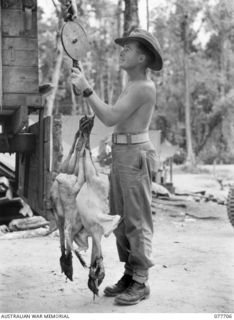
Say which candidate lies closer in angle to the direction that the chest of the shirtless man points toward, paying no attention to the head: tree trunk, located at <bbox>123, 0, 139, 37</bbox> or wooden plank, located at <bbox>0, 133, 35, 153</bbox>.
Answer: the wooden plank

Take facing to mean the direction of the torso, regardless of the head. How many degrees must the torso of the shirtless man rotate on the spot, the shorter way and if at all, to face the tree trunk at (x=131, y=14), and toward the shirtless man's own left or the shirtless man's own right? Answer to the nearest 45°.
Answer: approximately 90° to the shirtless man's own right

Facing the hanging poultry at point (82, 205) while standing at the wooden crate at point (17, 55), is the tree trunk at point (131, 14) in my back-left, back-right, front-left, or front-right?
back-left

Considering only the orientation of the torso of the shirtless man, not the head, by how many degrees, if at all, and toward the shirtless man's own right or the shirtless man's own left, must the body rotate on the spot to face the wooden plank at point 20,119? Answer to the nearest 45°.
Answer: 0° — they already face it

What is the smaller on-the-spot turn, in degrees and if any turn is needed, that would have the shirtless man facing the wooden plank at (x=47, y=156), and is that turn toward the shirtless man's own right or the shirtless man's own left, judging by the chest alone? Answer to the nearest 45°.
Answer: approximately 45° to the shirtless man's own right

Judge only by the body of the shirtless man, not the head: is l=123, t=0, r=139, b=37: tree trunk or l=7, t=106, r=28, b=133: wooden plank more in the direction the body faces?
the wooden plank

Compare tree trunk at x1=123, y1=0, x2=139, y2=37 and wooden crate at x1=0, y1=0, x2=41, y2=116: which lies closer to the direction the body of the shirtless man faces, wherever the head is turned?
the wooden crate

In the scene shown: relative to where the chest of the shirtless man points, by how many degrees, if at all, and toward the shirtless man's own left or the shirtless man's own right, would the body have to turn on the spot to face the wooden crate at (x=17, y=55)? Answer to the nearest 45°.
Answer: approximately 45° to the shirtless man's own right

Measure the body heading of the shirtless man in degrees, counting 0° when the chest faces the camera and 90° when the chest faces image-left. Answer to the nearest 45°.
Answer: approximately 90°
